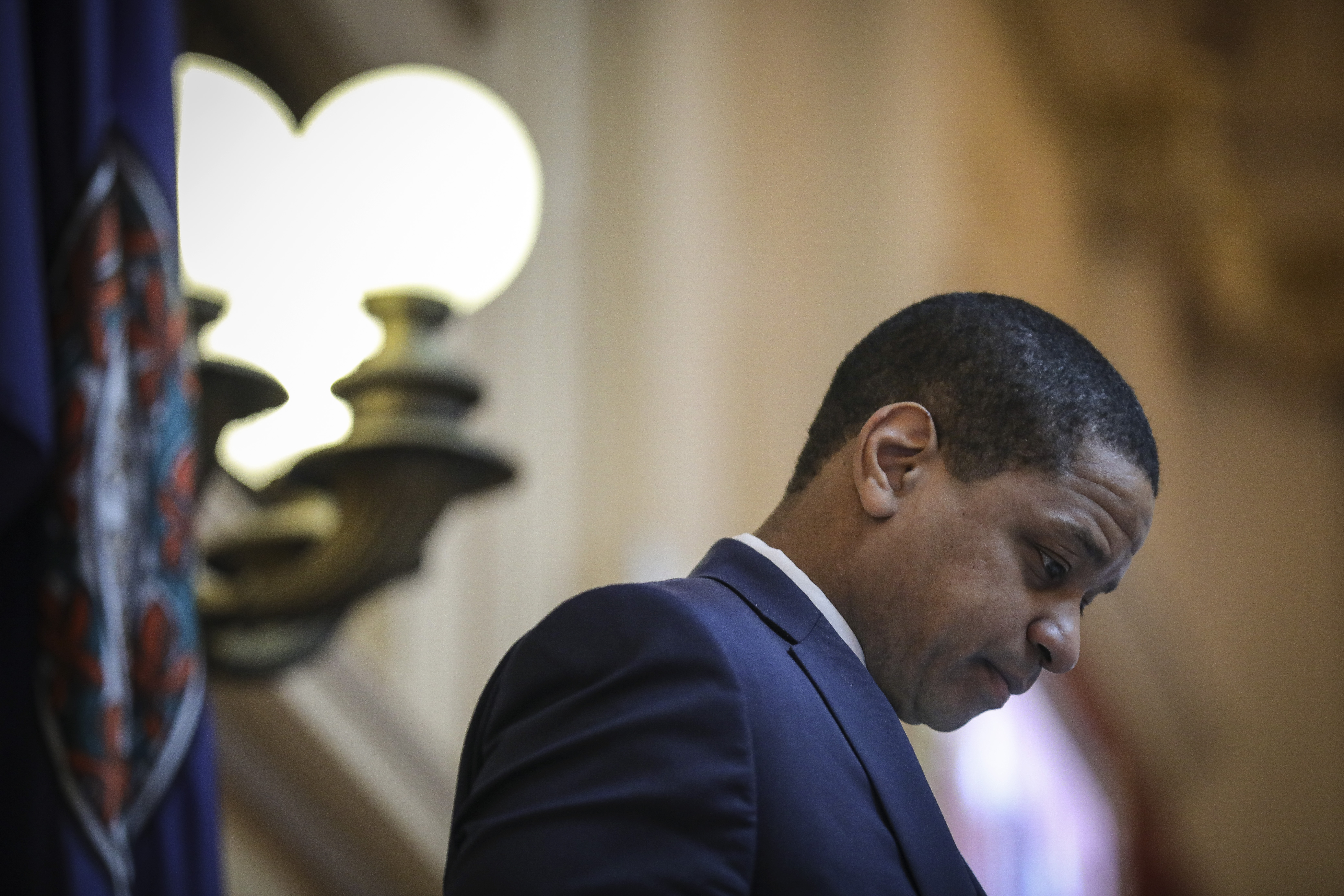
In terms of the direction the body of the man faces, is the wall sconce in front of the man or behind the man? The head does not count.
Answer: behind

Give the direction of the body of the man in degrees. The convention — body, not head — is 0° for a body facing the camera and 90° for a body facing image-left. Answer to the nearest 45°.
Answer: approximately 270°

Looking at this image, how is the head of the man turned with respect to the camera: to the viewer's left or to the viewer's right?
to the viewer's right

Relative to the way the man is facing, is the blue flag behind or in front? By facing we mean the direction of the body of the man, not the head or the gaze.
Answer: behind
